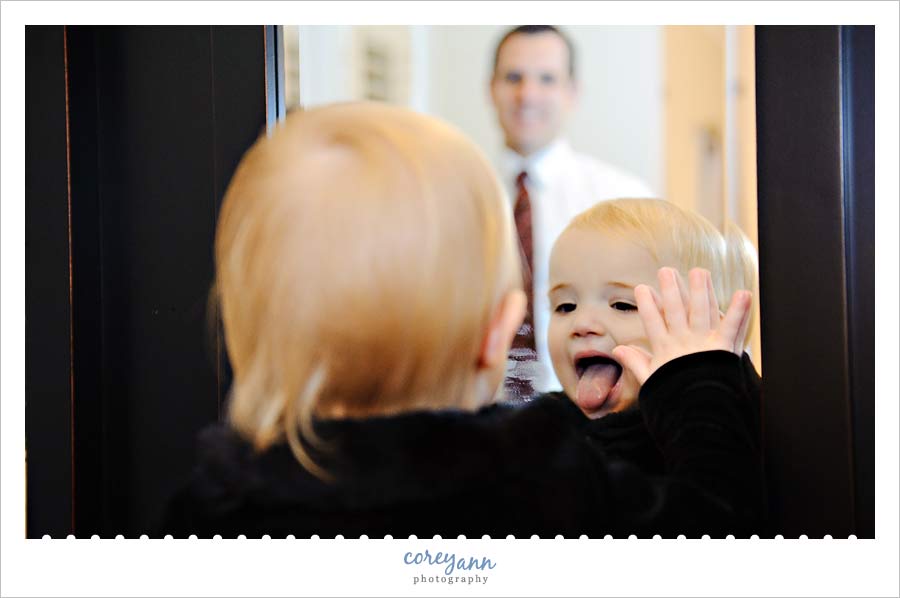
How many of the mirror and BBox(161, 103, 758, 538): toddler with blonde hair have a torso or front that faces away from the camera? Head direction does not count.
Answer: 1

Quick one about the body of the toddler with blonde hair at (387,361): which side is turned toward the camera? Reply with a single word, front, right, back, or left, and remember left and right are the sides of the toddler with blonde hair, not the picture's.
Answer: back

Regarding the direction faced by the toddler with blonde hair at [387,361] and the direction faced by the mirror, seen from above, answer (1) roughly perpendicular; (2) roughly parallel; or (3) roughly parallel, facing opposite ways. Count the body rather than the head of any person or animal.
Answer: roughly parallel, facing opposite ways

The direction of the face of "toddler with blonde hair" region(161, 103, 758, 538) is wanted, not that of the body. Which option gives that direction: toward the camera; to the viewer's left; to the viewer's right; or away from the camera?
away from the camera

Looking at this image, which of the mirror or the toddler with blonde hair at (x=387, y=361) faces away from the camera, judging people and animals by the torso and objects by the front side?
the toddler with blonde hair

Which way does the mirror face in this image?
toward the camera
